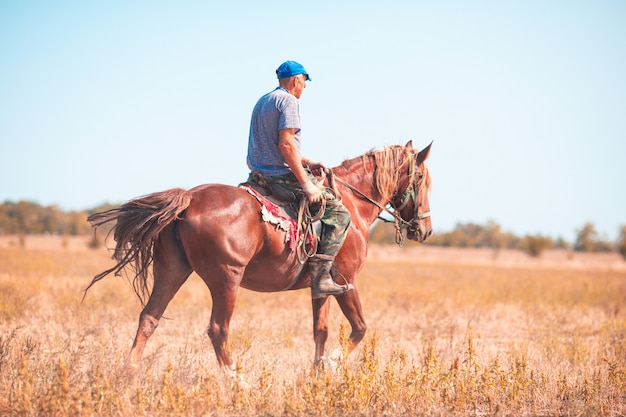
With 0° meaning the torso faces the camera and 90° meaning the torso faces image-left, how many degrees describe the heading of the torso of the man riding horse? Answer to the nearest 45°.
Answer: approximately 270°

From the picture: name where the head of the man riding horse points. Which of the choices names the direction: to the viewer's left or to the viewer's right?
to the viewer's right
